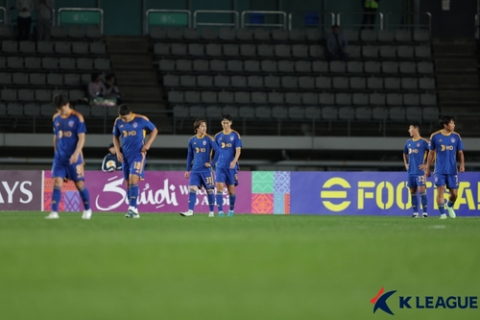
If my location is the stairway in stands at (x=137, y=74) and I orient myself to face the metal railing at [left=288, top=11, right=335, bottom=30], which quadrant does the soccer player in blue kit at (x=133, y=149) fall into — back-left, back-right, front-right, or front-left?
back-right

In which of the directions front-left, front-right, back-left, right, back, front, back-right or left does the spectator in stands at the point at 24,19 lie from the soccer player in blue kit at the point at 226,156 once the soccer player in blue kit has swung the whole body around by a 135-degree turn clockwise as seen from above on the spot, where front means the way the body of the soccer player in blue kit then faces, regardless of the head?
front

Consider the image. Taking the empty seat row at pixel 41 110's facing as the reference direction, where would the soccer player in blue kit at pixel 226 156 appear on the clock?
The soccer player in blue kit is roughly at 11 o'clock from the empty seat row.

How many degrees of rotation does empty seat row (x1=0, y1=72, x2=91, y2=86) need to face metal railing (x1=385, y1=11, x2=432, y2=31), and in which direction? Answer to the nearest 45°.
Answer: approximately 90° to its left

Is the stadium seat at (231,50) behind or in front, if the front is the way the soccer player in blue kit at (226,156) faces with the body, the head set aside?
behind

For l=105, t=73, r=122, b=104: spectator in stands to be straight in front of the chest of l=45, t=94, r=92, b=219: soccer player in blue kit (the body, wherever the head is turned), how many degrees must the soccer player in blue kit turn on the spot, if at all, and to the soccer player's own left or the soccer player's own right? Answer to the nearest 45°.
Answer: approximately 135° to the soccer player's own right

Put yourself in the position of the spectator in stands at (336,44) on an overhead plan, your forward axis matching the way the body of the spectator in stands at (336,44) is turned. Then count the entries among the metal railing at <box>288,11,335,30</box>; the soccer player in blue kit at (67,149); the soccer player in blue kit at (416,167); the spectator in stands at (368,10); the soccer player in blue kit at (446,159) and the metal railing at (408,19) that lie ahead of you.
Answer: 3

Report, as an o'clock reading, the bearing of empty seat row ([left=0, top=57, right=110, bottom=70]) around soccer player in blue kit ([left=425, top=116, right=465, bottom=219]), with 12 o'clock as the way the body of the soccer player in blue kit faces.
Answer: The empty seat row is roughly at 4 o'clock from the soccer player in blue kit.
